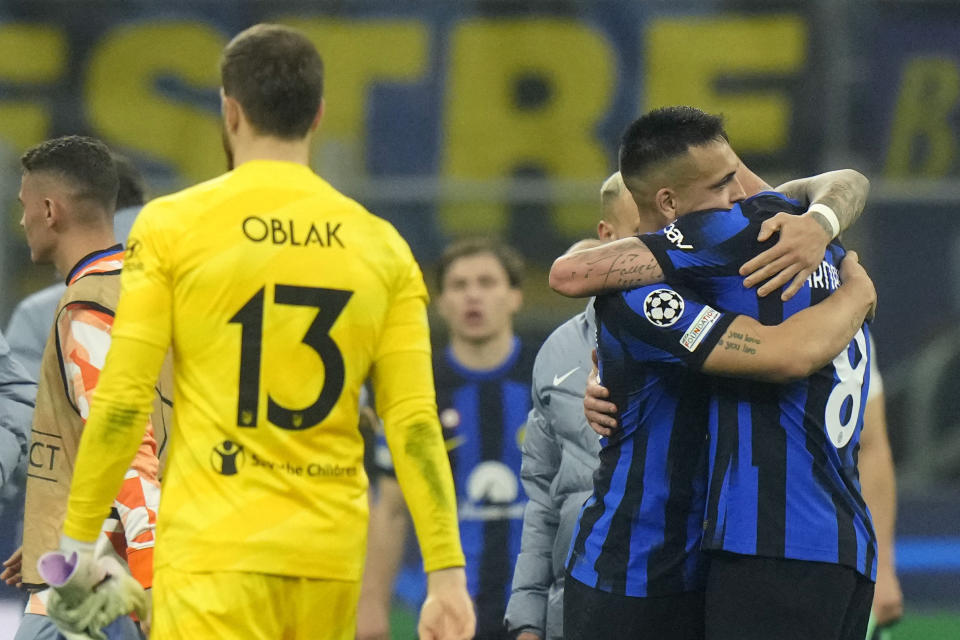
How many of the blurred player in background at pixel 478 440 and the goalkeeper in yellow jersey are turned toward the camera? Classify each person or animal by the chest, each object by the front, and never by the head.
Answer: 1

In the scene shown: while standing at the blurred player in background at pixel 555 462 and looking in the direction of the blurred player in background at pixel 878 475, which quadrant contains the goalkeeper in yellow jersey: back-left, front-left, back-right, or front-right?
back-right

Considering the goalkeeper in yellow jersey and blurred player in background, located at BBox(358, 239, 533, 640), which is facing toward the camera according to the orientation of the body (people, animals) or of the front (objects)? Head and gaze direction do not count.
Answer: the blurred player in background

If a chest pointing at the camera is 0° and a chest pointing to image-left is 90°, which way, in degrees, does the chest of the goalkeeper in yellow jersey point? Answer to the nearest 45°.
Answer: approximately 180°

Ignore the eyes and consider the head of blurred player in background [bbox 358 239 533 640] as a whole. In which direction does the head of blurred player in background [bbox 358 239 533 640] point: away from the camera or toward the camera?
toward the camera

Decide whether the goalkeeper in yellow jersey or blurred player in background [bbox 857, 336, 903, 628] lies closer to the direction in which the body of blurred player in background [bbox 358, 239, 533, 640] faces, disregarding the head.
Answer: the goalkeeper in yellow jersey

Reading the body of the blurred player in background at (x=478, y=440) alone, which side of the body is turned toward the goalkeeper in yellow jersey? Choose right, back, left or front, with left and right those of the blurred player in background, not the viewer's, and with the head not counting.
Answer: front

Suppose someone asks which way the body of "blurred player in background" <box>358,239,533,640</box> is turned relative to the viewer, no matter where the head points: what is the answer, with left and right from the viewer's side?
facing the viewer

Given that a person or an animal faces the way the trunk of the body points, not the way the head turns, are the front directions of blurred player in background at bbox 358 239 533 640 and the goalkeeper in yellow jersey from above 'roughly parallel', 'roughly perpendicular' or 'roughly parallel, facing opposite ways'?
roughly parallel, facing opposite ways
